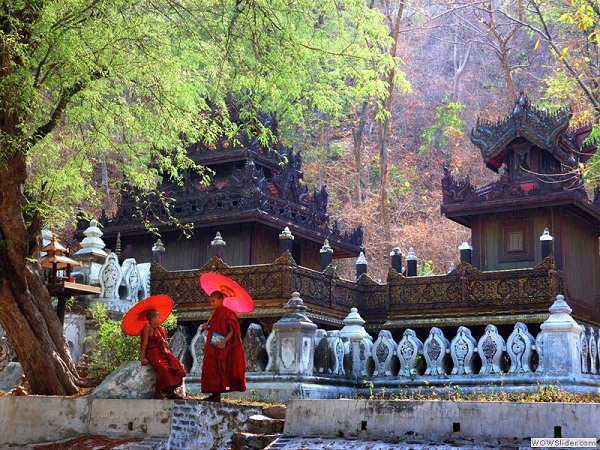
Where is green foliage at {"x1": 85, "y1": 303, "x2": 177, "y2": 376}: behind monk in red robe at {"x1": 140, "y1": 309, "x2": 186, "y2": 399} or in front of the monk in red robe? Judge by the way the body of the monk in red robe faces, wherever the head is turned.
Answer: behind

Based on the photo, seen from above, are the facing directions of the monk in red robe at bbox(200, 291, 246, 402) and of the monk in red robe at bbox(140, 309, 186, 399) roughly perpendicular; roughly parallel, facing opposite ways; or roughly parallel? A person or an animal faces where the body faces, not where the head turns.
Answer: roughly perpendicular

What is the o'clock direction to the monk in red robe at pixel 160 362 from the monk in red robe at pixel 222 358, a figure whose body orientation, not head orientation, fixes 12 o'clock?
the monk in red robe at pixel 160 362 is roughly at 2 o'clock from the monk in red robe at pixel 222 358.

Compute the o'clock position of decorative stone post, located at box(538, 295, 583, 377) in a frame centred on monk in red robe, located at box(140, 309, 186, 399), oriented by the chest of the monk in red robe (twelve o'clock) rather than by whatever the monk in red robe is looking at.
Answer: The decorative stone post is roughly at 10 o'clock from the monk in red robe.

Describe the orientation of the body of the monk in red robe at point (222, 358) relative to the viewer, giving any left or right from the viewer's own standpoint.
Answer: facing the viewer and to the left of the viewer

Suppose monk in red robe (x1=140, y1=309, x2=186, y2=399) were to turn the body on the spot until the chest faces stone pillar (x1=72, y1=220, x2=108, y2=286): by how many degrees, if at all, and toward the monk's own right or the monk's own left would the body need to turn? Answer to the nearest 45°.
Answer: approximately 135° to the monk's own left

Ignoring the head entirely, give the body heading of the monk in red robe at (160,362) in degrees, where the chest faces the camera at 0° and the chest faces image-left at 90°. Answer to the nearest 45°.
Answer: approximately 315°

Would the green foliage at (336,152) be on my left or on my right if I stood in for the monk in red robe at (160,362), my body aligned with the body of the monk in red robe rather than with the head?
on my left

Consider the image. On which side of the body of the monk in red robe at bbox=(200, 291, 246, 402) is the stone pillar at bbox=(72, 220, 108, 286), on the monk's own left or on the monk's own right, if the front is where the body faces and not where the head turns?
on the monk's own right

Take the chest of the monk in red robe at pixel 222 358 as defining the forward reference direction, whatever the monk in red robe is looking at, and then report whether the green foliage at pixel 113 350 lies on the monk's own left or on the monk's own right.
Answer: on the monk's own right

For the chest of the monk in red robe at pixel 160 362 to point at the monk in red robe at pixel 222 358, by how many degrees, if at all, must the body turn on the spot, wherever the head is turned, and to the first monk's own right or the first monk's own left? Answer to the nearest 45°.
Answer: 0° — they already face them

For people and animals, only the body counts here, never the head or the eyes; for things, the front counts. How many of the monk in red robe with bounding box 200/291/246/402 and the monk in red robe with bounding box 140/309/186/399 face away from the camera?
0

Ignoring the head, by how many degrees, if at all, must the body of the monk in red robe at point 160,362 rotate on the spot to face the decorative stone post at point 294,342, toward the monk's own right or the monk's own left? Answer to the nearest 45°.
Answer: approximately 90° to the monk's own left
